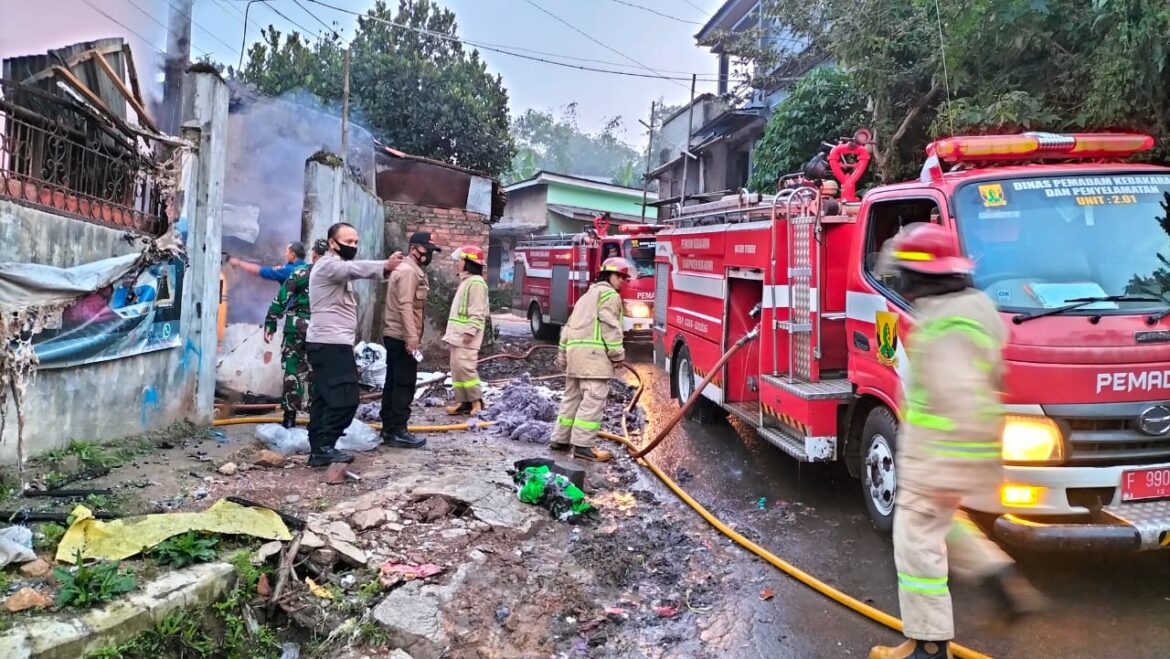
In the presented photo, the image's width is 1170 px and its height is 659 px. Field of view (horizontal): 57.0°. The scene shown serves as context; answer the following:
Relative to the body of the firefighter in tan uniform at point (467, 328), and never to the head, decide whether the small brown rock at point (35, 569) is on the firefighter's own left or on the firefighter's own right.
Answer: on the firefighter's own left

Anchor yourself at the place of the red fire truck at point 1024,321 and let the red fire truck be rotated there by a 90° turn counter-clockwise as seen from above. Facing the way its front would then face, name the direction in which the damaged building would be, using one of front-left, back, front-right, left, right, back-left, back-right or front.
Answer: back-left
